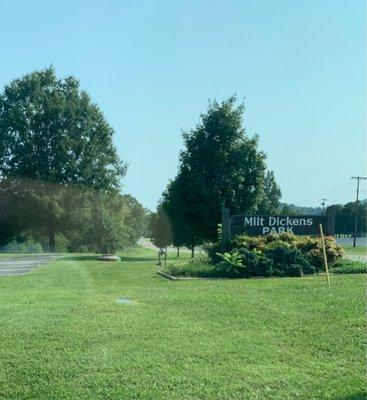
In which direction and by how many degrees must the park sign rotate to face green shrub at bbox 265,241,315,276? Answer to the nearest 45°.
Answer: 0° — it already faces it

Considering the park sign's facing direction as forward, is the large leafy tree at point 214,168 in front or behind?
behind

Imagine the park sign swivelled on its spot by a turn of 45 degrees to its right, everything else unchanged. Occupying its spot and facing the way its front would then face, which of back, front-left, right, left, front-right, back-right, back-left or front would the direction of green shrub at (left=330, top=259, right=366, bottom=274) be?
left

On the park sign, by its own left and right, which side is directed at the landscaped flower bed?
front

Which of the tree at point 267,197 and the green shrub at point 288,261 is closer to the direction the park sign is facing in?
the green shrub

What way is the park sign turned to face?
toward the camera

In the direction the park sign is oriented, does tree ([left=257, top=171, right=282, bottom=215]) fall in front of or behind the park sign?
behind

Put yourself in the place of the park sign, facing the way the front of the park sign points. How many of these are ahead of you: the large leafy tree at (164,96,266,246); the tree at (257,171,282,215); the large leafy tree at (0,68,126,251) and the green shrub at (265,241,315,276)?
1
